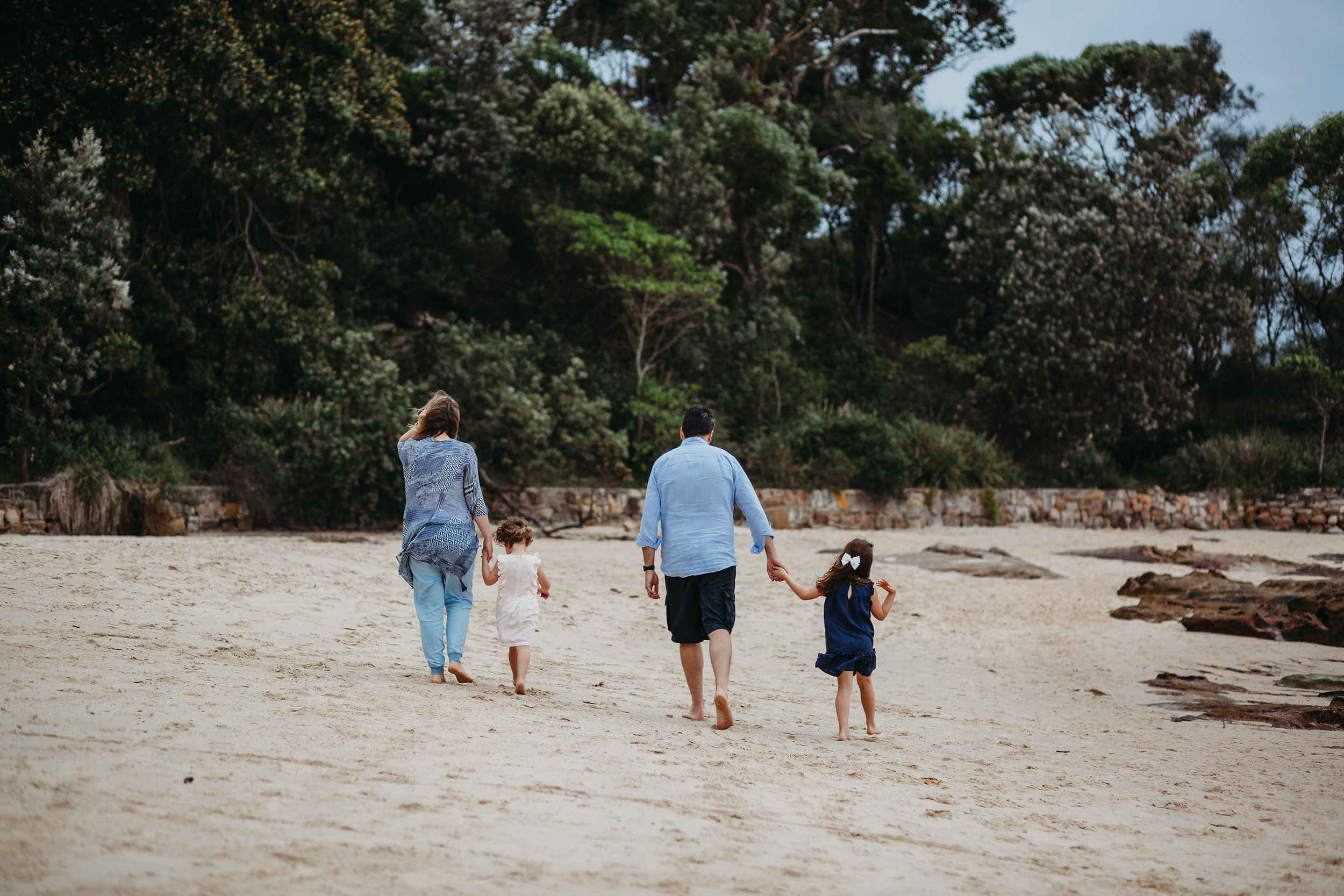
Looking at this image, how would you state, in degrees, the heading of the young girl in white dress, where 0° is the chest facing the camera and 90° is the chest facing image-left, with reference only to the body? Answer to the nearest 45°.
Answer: approximately 180°

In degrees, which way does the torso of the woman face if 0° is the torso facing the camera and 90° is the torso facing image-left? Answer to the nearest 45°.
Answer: approximately 180°

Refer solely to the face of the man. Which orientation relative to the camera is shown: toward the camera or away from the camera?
away from the camera

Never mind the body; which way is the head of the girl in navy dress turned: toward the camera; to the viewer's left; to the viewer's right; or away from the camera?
away from the camera

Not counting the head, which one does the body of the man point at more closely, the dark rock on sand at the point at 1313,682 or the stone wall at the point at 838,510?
the stone wall

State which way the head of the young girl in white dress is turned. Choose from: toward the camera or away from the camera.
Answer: away from the camera

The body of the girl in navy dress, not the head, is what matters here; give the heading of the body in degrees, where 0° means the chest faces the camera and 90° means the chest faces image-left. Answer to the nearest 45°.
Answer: approximately 180°

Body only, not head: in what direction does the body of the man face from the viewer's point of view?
away from the camera

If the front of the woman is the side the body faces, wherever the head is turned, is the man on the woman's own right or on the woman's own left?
on the woman's own right
